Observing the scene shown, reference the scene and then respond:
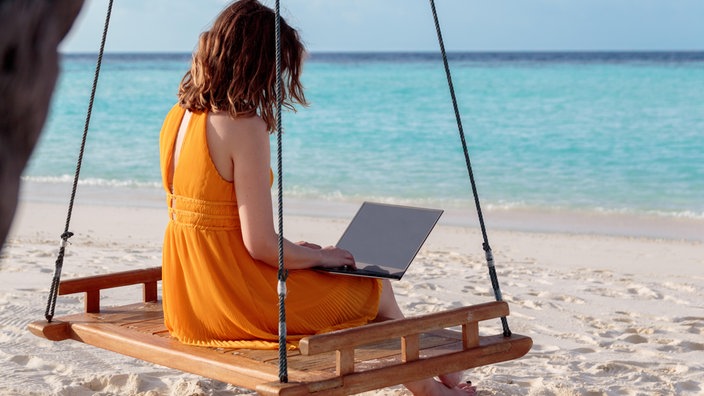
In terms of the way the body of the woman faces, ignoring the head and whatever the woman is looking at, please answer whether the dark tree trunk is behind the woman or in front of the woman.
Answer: behind

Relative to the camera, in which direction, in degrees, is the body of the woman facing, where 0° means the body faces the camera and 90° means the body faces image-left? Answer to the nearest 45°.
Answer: approximately 225°
